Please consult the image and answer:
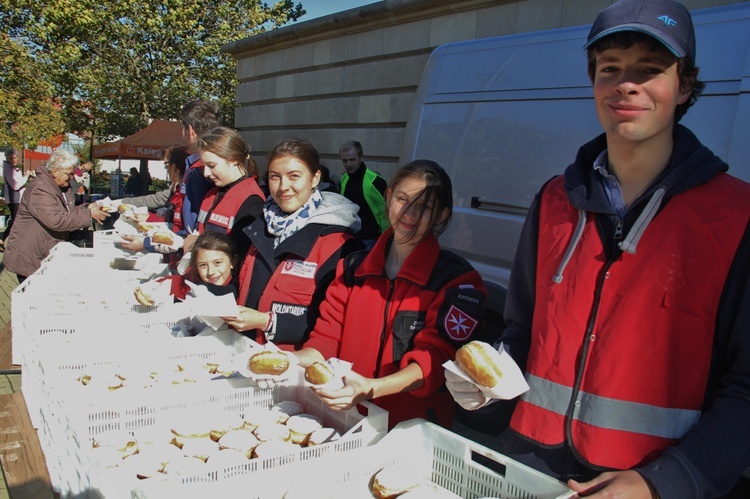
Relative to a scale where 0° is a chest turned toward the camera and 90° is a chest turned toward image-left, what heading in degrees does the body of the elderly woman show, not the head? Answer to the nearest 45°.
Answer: approximately 270°

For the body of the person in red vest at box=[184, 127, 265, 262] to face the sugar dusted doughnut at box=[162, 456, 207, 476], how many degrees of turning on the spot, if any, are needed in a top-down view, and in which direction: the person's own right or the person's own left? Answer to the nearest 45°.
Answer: approximately 45° to the person's own left

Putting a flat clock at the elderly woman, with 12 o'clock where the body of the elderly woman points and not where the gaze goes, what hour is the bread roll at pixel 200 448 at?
The bread roll is roughly at 3 o'clock from the elderly woman.

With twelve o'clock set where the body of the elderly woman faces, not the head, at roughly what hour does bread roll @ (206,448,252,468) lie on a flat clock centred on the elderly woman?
The bread roll is roughly at 3 o'clock from the elderly woman.

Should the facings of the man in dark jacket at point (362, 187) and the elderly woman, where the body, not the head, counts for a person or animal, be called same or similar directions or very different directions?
very different directions

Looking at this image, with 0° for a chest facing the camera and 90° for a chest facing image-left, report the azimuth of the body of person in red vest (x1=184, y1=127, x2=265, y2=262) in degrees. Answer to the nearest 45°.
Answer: approximately 45°

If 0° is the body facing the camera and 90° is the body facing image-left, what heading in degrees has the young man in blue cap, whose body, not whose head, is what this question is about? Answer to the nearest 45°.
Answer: approximately 45°

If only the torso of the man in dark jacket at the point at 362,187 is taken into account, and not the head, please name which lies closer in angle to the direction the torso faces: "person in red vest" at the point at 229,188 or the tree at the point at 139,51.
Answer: the person in red vest

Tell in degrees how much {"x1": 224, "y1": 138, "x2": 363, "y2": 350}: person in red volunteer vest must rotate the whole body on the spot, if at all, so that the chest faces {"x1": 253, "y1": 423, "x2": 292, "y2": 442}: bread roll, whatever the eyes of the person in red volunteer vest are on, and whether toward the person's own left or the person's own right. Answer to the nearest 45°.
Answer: approximately 45° to the person's own left

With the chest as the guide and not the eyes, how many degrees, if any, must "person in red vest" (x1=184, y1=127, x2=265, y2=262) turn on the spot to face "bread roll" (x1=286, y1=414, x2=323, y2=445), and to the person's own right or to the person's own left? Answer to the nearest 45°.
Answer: approximately 45° to the person's own left

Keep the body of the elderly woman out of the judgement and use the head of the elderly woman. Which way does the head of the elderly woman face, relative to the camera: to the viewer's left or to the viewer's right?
to the viewer's right

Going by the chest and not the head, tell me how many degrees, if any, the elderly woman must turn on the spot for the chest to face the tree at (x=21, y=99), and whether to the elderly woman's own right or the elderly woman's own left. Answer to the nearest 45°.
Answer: approximately 90° to the elderly woman's own left

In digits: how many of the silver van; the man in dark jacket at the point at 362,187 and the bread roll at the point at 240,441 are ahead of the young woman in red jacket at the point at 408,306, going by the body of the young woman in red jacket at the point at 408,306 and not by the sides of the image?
1
